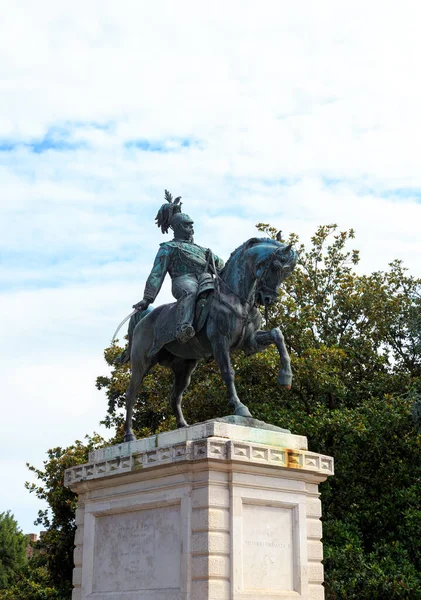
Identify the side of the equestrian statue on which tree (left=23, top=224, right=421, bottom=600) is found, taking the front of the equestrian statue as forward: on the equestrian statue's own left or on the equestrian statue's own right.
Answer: on the equestrian statue's own left

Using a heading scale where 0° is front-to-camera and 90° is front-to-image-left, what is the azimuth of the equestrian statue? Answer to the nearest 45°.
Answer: approximately 315°

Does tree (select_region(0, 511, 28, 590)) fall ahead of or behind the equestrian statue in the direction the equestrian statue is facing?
behind

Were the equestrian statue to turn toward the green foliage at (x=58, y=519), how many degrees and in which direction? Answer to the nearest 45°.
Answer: approximately 135° to its left
